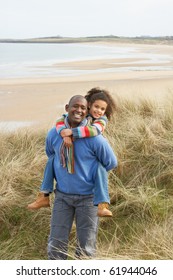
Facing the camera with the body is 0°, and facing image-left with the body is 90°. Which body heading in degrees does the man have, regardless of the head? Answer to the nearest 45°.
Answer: approximately 0°

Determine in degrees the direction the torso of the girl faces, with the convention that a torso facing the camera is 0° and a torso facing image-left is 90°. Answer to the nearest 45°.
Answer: approximately 0°
